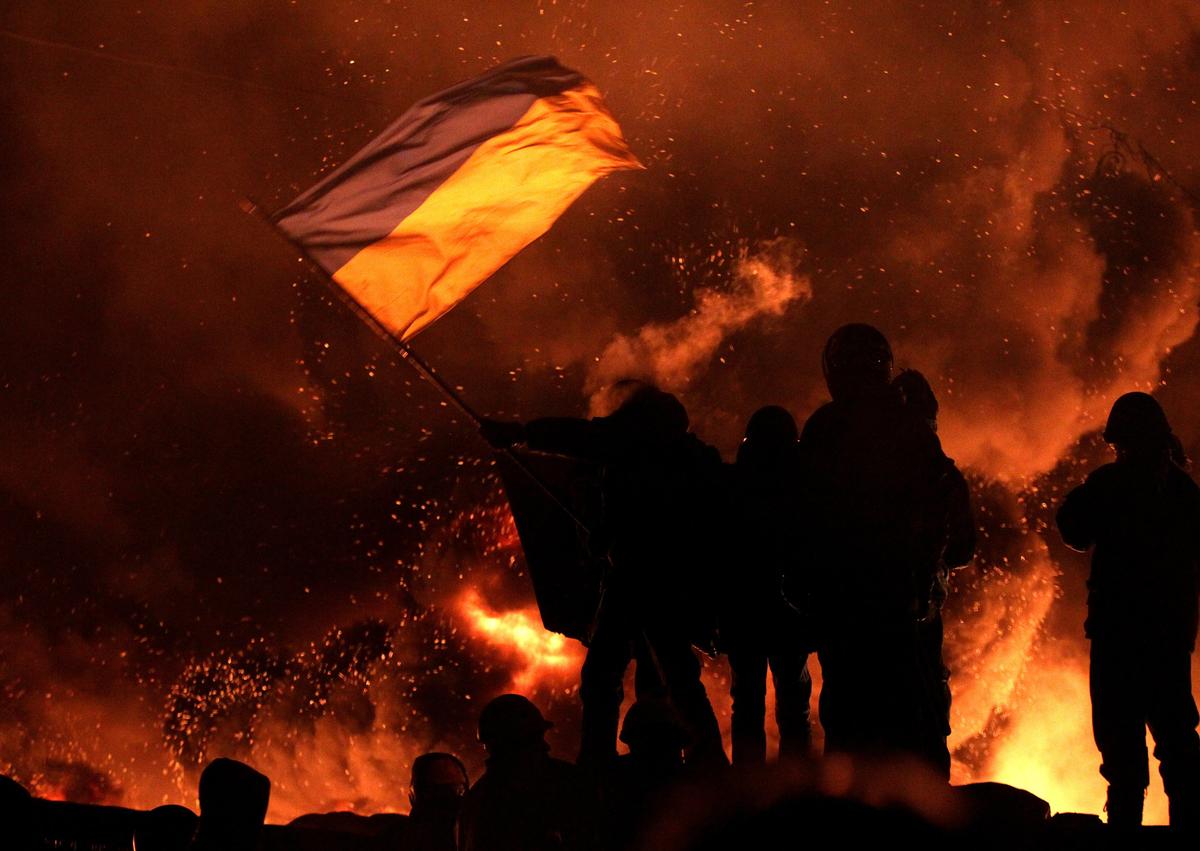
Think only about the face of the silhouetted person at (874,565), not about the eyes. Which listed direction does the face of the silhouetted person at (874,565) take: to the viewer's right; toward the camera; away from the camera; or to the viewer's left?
away from the camera

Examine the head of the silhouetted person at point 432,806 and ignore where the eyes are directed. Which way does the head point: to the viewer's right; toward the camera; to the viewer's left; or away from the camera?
away from the camera

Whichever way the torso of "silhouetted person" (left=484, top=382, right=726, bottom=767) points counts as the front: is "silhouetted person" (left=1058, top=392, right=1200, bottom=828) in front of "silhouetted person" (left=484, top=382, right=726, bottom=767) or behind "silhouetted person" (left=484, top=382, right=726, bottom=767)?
behind

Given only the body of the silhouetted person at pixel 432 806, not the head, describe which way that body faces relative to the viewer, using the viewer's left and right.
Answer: facing away from the viewer

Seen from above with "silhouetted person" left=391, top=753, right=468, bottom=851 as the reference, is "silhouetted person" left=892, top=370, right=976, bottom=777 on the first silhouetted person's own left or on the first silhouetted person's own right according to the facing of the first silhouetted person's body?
on the first silhouetted person's own right

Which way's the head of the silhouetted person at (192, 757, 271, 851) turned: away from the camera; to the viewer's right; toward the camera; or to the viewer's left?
away from the camera
